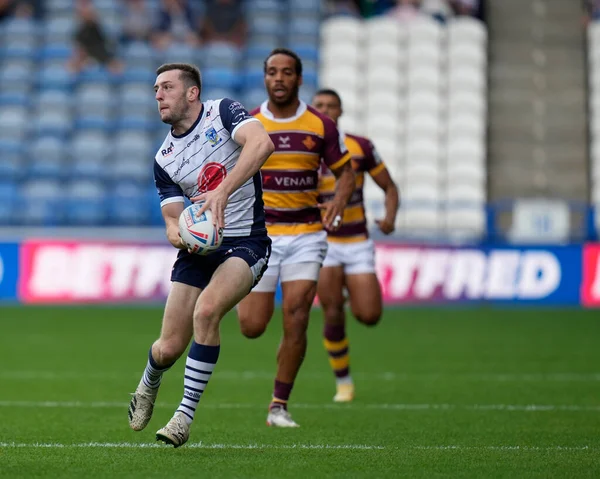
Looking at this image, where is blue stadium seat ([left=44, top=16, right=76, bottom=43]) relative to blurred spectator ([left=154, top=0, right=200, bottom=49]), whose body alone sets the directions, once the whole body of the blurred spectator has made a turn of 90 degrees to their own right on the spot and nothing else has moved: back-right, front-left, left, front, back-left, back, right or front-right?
front

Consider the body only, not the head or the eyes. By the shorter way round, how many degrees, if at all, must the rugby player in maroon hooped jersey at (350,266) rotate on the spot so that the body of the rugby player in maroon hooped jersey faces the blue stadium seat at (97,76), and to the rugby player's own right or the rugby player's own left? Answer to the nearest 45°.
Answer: approximately 180°

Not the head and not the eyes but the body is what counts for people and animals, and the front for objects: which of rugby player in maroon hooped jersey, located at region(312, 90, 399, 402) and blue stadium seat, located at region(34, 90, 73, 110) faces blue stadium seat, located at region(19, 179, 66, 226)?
blue stadium seat, located at region(34, 90, 73, 110)

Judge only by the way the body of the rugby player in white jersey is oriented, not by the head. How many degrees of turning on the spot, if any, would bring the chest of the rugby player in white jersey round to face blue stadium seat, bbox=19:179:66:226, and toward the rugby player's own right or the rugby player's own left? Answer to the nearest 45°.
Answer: approximately 135° to the rugby player's own right

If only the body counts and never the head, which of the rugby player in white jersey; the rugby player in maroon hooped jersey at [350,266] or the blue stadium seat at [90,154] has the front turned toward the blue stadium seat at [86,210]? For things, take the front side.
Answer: the blue stadium seat at [90,154]

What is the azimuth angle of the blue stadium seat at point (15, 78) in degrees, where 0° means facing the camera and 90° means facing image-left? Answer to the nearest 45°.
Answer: approximately 0°

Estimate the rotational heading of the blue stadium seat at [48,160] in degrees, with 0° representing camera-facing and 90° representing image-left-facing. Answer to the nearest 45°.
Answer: approximately 0°

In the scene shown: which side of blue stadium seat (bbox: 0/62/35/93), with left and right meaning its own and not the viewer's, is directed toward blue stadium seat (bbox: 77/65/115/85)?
left

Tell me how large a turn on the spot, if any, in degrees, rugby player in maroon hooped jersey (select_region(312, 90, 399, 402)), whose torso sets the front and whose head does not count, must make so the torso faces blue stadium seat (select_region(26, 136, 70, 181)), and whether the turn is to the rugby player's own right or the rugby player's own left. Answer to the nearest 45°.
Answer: approximately 135° to the rugby player's own right
